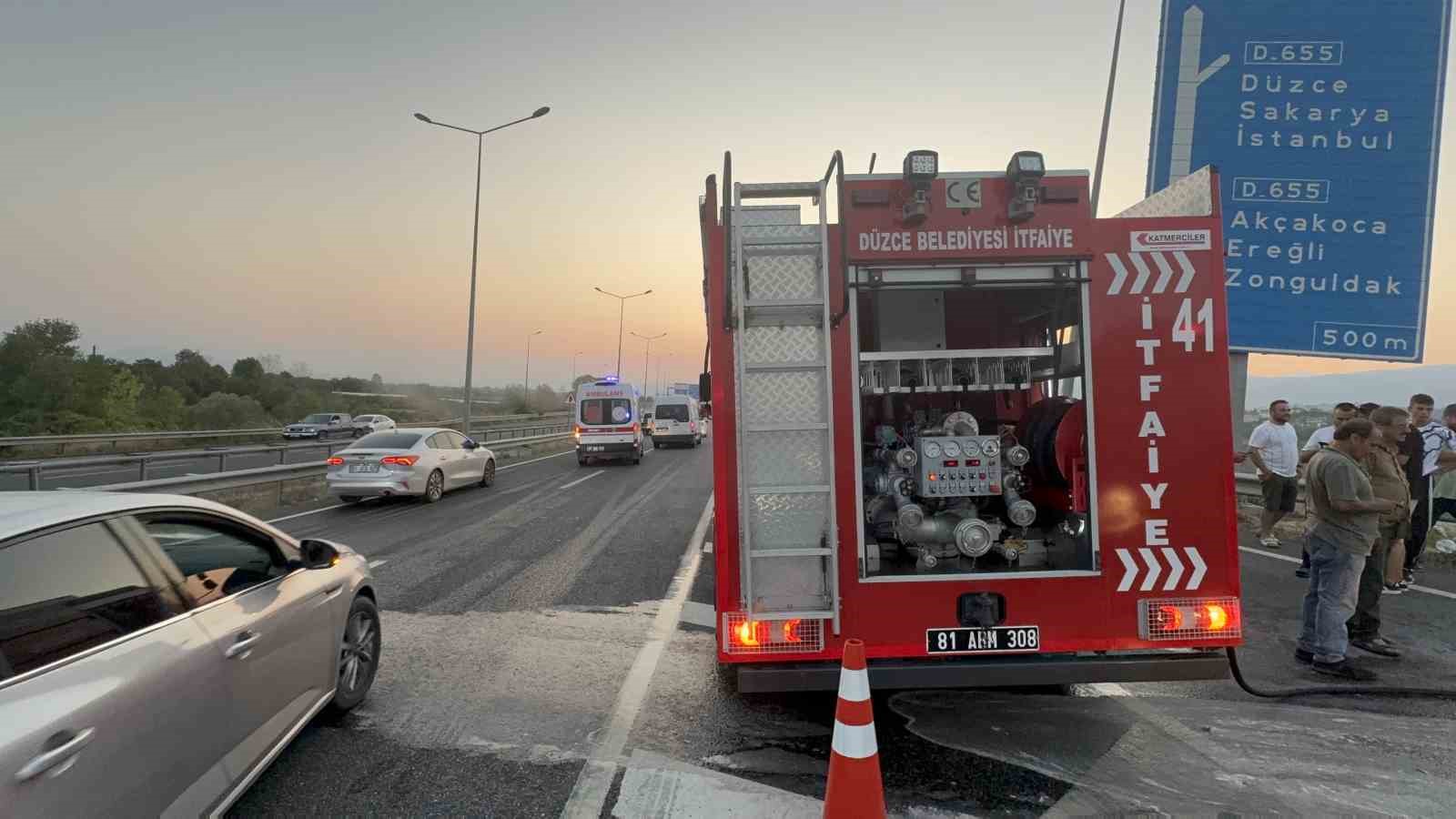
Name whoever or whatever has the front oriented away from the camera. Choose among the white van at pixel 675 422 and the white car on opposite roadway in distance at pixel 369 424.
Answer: the white van

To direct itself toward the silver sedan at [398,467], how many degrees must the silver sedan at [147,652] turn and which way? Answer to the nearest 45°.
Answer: approximately 45° to its left

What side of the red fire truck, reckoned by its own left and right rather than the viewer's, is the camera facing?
back

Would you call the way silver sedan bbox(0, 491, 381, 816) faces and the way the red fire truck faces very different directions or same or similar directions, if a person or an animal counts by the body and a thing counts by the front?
same or similar directions

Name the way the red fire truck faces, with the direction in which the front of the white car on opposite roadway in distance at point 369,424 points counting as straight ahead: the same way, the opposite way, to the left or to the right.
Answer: the opposite way

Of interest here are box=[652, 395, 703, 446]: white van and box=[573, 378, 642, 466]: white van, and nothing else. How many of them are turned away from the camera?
2

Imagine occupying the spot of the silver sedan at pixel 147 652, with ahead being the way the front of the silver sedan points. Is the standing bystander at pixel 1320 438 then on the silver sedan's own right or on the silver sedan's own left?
on the silver sedan's own right

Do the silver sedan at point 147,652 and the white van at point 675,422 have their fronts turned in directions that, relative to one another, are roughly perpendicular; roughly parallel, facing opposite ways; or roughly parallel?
roughly parallel

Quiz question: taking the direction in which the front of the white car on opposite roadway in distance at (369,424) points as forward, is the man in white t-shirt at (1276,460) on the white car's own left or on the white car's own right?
on the white car's own left

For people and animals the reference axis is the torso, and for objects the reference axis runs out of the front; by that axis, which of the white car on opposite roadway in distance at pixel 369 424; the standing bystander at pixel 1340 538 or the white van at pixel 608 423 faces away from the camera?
the white van

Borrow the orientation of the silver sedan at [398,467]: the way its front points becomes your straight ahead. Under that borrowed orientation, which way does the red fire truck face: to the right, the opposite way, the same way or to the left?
the same way

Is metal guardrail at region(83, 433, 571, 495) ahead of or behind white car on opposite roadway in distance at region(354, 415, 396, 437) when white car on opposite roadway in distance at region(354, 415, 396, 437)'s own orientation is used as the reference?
ahead

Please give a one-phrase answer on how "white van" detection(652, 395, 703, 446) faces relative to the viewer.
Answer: facing away from the viewer

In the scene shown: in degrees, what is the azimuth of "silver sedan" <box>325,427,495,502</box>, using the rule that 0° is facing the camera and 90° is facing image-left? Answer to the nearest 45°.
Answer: approximately 225°
